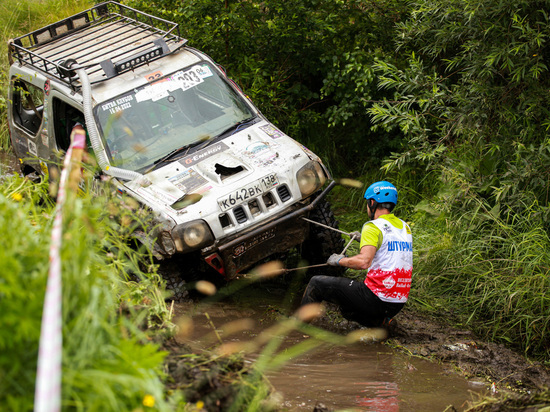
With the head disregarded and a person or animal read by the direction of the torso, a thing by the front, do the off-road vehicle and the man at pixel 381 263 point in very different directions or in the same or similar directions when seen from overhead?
very different directions

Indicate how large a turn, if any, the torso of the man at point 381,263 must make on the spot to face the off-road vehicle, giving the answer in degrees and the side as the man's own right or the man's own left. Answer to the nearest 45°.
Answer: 0° — they already face it

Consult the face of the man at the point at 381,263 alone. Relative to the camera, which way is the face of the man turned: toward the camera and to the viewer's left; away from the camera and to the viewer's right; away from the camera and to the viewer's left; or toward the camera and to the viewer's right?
away from the camera and to the viewer's left

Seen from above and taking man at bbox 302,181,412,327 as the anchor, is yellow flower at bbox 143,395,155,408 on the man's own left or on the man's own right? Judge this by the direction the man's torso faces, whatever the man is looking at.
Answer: on the man's own left

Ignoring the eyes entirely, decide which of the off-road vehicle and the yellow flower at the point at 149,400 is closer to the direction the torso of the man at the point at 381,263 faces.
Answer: the off-road vehicle

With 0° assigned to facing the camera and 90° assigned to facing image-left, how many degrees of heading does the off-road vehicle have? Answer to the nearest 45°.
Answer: approximately 315°

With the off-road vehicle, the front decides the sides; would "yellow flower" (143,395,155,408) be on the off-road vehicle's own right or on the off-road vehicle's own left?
on the off-road vehicle's own right

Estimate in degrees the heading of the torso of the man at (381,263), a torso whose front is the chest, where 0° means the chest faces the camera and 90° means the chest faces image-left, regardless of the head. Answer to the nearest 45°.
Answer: approximately 135°
